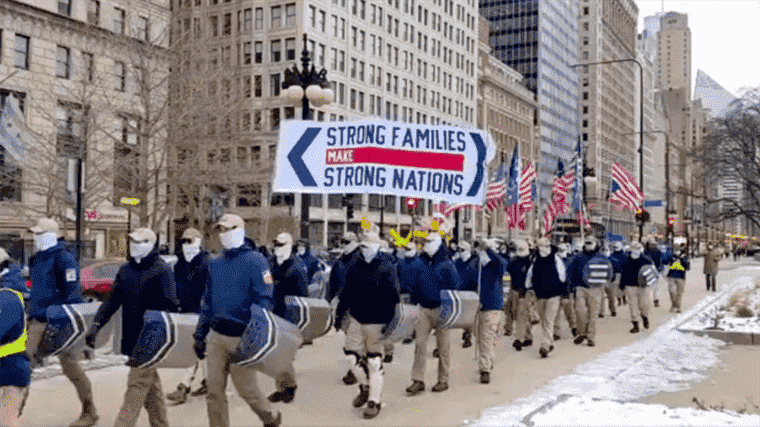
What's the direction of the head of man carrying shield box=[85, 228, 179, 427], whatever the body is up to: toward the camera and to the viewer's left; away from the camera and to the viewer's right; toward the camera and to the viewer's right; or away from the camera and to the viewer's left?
toward the camera and to the viewer's left

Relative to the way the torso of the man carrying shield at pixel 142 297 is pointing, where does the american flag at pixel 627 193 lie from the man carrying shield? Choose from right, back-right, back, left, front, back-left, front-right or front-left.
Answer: back

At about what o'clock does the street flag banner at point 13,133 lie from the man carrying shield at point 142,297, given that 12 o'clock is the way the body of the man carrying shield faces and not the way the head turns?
The street flag banner is roughly at 4 o'clock from the man carrying shield.

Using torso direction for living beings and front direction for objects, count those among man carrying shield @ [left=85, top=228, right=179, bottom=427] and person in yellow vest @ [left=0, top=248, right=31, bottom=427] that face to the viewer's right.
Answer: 0

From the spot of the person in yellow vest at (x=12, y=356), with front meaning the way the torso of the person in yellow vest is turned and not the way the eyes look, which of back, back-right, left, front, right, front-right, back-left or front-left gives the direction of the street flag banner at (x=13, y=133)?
right

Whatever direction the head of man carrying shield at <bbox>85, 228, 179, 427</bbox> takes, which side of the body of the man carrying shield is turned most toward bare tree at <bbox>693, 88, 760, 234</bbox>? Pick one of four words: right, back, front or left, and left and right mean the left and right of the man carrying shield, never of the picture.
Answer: back

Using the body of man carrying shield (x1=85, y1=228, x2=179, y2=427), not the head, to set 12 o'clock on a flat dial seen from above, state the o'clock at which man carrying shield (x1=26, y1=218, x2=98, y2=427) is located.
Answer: man carrying shield (x1=26, y1=218, x2=98, y2=427) is roughly at 3 o'clock from man carrying shield (x1=85, y1=228, x2=179, y2=427).

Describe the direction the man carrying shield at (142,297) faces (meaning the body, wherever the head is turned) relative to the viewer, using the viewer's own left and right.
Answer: facing the viewer and to the left of the viewer

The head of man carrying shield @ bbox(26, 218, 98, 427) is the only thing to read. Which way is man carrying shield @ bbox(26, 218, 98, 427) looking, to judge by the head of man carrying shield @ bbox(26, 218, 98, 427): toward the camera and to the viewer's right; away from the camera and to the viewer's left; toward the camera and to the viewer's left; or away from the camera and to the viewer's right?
toward the camera and to the viewer's left

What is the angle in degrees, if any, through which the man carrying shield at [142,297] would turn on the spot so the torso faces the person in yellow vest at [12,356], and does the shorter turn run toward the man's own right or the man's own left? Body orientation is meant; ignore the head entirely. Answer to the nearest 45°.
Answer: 0° — they already face them

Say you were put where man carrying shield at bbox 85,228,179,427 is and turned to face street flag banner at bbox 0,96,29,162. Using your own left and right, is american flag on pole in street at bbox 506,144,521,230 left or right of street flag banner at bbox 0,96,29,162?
right

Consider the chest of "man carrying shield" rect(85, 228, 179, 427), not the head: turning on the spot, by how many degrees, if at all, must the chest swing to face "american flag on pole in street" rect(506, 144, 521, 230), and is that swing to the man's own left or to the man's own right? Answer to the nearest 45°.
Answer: approximately 180°

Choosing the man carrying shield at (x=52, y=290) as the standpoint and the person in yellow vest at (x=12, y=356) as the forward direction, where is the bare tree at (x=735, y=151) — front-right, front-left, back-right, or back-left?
back-left

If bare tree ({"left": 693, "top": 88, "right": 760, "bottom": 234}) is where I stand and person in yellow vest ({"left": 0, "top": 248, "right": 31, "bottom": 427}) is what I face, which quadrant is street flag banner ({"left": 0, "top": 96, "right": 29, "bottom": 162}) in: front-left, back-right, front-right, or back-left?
front-right
